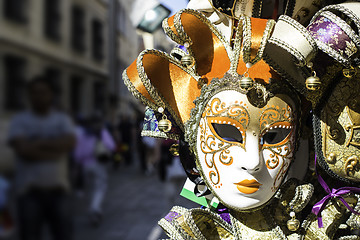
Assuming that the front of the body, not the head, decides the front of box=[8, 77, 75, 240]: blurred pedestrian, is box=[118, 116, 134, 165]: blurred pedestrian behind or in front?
behind

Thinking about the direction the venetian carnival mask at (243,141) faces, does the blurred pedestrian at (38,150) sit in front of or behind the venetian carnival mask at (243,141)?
behind

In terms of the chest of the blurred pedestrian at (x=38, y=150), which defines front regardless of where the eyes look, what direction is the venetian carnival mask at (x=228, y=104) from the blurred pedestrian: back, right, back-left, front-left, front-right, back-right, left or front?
front-left

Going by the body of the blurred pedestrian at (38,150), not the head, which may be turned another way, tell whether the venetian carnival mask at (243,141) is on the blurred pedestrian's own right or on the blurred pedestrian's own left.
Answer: on the blurred pedestrian's own left

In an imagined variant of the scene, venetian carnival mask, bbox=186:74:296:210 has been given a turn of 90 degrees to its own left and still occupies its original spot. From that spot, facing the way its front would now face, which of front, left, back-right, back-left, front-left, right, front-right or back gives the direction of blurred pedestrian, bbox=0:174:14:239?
back-left

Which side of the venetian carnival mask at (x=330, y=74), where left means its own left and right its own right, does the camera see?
front

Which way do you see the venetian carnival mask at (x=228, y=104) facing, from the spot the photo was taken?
facing the viewer and to the right of the viewer

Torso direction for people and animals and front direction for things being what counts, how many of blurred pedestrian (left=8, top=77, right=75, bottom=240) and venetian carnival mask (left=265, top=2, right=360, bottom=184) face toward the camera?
2

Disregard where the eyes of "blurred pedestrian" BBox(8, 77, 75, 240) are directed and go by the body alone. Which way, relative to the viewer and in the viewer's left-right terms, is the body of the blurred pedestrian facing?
facing the viewer

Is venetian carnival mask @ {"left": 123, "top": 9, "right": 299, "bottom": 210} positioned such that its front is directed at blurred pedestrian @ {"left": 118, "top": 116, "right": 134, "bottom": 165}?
no

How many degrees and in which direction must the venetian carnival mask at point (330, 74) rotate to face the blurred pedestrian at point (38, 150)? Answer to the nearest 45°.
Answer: approximately 90° to its right

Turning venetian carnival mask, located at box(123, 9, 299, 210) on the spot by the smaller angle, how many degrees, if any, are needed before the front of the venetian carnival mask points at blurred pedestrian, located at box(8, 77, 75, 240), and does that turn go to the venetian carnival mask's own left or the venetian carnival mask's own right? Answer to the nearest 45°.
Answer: approximately 135° to the venetian carnival mask's own right
